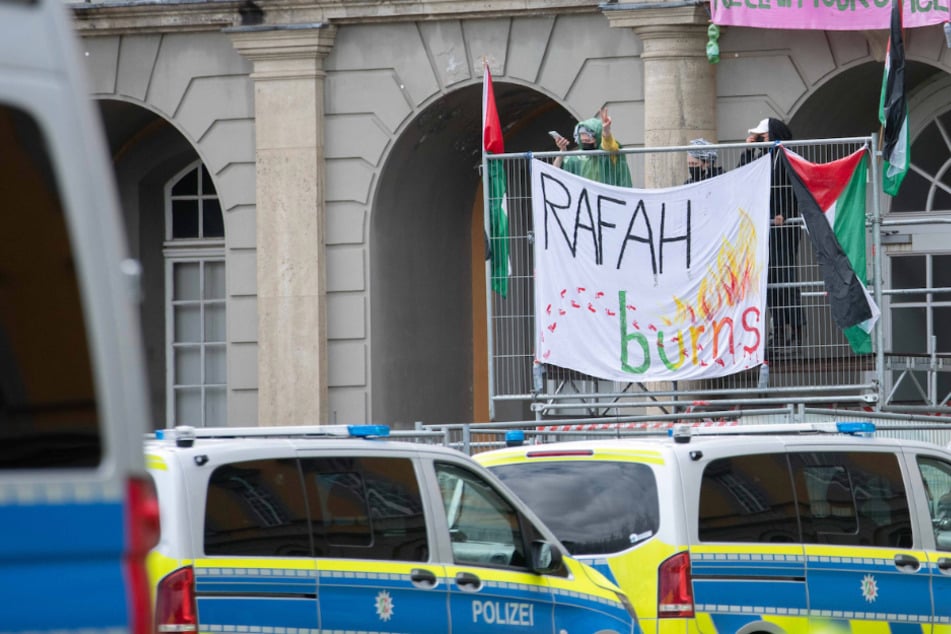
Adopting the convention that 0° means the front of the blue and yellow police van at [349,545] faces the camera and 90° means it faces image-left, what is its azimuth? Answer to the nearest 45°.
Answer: approximately 270°

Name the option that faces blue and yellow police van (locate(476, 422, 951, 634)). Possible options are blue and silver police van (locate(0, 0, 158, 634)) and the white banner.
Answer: the white banner

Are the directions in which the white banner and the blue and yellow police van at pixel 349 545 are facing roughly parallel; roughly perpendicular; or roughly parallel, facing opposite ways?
roughly perpendicular

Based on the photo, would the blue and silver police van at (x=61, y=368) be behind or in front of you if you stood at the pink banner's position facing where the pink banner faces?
in front

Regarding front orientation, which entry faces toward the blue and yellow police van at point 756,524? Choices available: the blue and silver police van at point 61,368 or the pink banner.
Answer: the pink banner

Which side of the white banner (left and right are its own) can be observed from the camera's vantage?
front

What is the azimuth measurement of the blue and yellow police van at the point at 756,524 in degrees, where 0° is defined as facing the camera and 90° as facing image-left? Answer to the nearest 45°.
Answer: approximately 225°

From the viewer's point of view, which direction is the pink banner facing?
toward the camera

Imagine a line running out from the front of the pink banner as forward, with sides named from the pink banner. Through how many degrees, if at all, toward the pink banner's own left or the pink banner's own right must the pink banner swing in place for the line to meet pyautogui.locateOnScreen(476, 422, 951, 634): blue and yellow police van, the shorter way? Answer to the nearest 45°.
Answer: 0° — it already faces it
